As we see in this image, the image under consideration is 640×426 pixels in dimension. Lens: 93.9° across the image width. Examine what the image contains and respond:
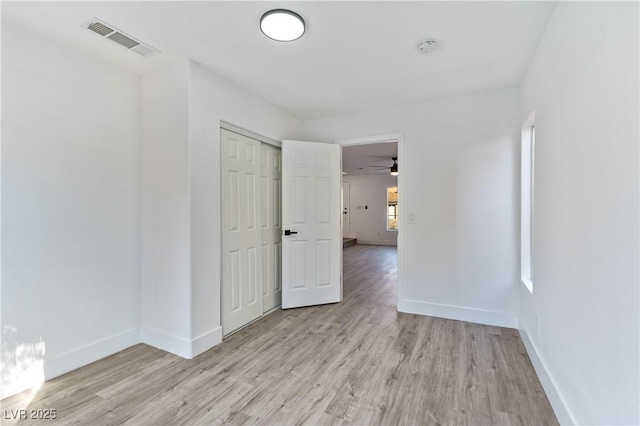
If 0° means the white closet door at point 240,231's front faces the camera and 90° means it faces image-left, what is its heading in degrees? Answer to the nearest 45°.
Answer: approximately 315°

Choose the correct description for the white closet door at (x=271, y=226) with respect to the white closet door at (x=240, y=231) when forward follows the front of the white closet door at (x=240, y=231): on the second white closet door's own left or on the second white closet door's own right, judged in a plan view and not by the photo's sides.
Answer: on the second white closet door's own left

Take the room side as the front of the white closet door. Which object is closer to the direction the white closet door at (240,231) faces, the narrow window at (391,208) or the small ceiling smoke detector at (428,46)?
the small ceiling smoke detector

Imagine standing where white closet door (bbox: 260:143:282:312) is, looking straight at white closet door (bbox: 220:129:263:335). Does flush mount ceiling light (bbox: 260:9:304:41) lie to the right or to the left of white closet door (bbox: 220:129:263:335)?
left

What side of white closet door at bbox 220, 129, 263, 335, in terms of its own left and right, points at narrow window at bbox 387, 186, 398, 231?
left

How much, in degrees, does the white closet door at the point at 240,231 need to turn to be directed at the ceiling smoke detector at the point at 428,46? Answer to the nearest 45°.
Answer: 0° — it already faces it
